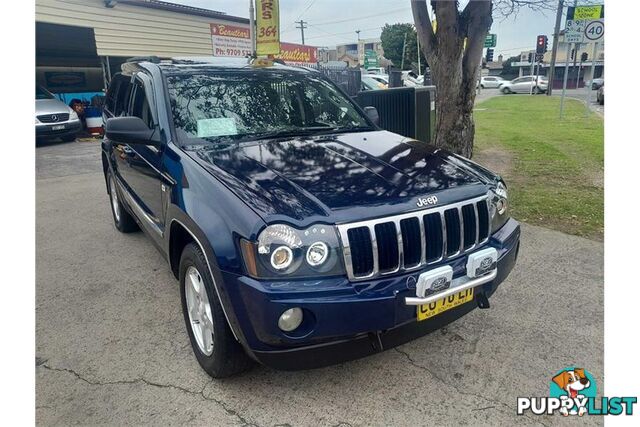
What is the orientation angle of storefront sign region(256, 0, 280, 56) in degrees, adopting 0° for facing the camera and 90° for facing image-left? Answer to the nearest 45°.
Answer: approximately 0°

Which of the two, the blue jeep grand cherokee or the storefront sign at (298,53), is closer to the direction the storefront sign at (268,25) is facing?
the blue jeep grand cherokee

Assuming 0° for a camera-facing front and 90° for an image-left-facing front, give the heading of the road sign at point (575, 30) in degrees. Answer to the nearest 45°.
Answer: approximately 0°

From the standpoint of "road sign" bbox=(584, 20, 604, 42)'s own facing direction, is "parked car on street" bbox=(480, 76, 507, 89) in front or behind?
behind

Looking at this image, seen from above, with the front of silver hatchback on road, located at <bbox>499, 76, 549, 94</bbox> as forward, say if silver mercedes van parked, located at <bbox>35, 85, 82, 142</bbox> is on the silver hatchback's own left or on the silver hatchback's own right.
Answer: on the silver hatchback's own left

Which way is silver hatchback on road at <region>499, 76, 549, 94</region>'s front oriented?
to the viewer's left

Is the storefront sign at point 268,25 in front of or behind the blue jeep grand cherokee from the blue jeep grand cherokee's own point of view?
behind

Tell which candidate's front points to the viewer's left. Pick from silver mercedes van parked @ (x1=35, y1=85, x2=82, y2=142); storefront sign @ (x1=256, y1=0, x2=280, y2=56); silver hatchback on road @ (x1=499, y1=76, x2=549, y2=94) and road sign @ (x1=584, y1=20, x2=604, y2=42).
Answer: silver hatchback on road @ (x1=499, y1=76, x2=549, y2=94)
